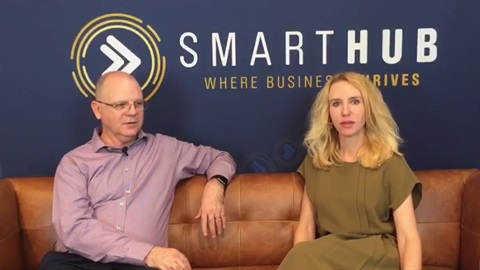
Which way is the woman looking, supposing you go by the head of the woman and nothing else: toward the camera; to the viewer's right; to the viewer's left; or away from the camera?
toward the camera

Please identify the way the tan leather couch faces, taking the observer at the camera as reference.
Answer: facing the viewer

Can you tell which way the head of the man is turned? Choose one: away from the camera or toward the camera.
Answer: toward the camera
